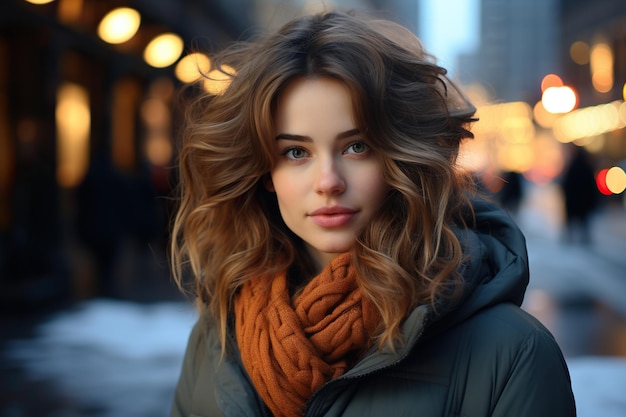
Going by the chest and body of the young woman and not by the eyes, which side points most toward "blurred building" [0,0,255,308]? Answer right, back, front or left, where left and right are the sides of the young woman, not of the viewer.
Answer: right

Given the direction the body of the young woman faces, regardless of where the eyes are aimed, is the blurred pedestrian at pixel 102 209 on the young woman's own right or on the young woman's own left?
on the young woman's own right

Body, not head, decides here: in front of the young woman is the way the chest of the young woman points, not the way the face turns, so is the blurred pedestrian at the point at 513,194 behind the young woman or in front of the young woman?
behind

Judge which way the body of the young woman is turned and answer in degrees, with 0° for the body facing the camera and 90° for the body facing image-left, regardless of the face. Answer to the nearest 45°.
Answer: approximately 45°

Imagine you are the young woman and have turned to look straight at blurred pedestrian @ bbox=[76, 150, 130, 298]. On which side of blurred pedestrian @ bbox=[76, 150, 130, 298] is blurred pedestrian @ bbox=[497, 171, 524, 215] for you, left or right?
right
